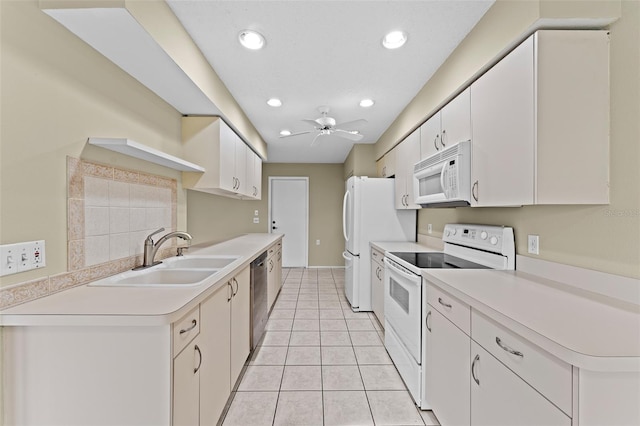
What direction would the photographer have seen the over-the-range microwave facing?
facing the viewer and to the left of the viewer

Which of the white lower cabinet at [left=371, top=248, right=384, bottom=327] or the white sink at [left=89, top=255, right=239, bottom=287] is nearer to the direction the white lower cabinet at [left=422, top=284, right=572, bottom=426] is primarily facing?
the white sink

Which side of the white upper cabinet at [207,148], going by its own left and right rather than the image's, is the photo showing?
right

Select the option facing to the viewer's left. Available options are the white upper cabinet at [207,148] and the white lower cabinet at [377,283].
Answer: the white lower cabinet

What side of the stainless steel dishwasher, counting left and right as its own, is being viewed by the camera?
right

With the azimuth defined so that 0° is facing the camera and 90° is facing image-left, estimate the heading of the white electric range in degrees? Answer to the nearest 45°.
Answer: approximately 45°

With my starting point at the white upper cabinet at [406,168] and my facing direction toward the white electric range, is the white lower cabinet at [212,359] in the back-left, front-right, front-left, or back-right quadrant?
front-right

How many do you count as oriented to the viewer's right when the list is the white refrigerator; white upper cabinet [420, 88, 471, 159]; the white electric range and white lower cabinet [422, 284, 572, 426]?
0

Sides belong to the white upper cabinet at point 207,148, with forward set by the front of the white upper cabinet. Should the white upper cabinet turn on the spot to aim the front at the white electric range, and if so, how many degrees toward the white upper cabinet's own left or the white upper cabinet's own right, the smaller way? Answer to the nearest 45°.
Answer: approximately 45° to the white upper cabinet's own right

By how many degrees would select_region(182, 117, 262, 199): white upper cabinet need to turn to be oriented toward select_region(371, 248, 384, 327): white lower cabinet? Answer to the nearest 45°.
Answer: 0° — it already faces it

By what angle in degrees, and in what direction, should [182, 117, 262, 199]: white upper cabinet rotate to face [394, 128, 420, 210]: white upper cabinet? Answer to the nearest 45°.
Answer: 0° — it already faces it

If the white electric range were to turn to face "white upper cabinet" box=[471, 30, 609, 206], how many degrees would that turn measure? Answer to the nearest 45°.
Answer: approximately 90° to its left

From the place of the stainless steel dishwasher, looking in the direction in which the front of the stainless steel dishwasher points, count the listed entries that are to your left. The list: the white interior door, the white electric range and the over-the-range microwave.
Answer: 1

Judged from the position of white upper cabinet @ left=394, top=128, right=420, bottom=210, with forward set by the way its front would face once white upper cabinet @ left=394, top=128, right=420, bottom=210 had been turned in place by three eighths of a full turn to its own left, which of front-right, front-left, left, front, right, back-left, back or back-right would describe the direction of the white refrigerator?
back

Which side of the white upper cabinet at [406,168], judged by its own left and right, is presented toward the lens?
left
